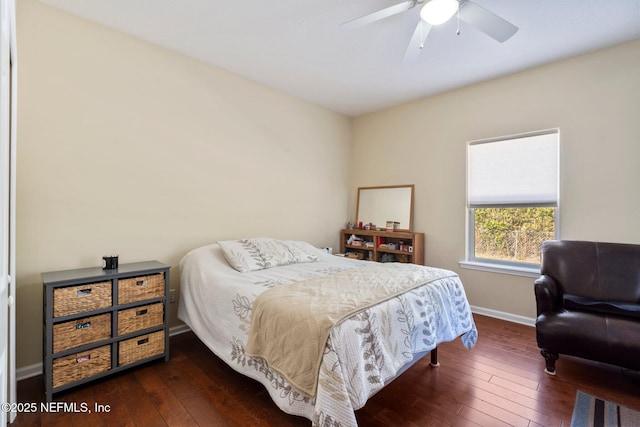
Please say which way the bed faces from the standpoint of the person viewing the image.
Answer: facing the viewer and to the right of the viewer

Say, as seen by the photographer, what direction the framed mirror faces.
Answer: facing the viewer and to the left of the viewer

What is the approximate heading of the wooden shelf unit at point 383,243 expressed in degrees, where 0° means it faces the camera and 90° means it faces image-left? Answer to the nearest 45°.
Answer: approximately 45°

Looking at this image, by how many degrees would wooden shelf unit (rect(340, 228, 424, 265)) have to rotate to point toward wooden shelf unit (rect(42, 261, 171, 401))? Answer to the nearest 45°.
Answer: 0° — it already faces it

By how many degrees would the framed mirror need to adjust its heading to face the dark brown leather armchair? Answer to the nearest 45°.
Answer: approximately 90° to its left

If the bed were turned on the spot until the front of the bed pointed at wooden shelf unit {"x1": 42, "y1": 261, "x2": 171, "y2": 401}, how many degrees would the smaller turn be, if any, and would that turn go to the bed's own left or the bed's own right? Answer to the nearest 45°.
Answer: approximately 135° to the bed's own right
